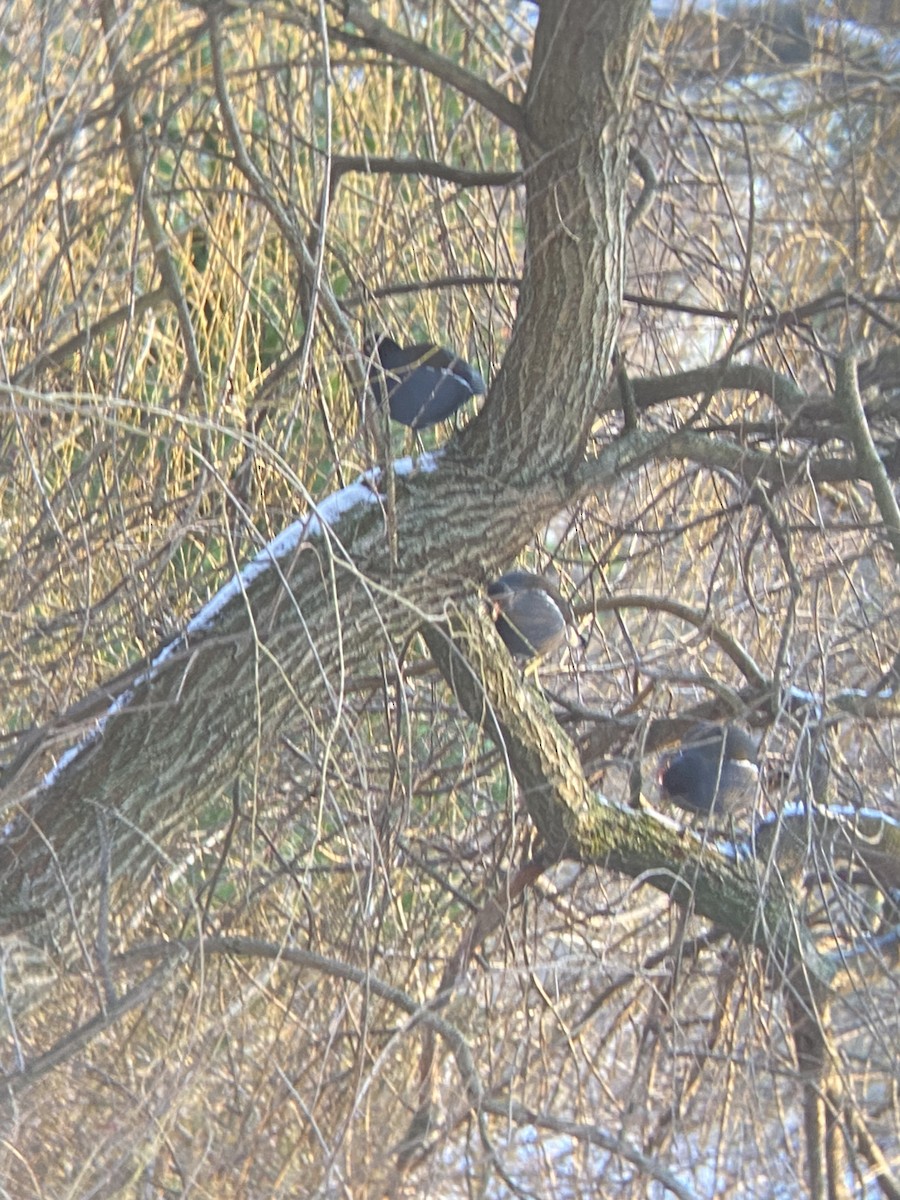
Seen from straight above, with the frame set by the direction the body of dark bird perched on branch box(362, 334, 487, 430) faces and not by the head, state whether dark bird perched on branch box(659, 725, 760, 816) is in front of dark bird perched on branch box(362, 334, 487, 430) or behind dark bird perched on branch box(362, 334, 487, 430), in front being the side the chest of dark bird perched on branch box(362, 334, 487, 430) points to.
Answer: behind

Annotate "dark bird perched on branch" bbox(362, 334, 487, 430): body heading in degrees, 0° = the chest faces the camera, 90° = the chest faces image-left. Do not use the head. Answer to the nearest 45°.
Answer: approximately 90°
